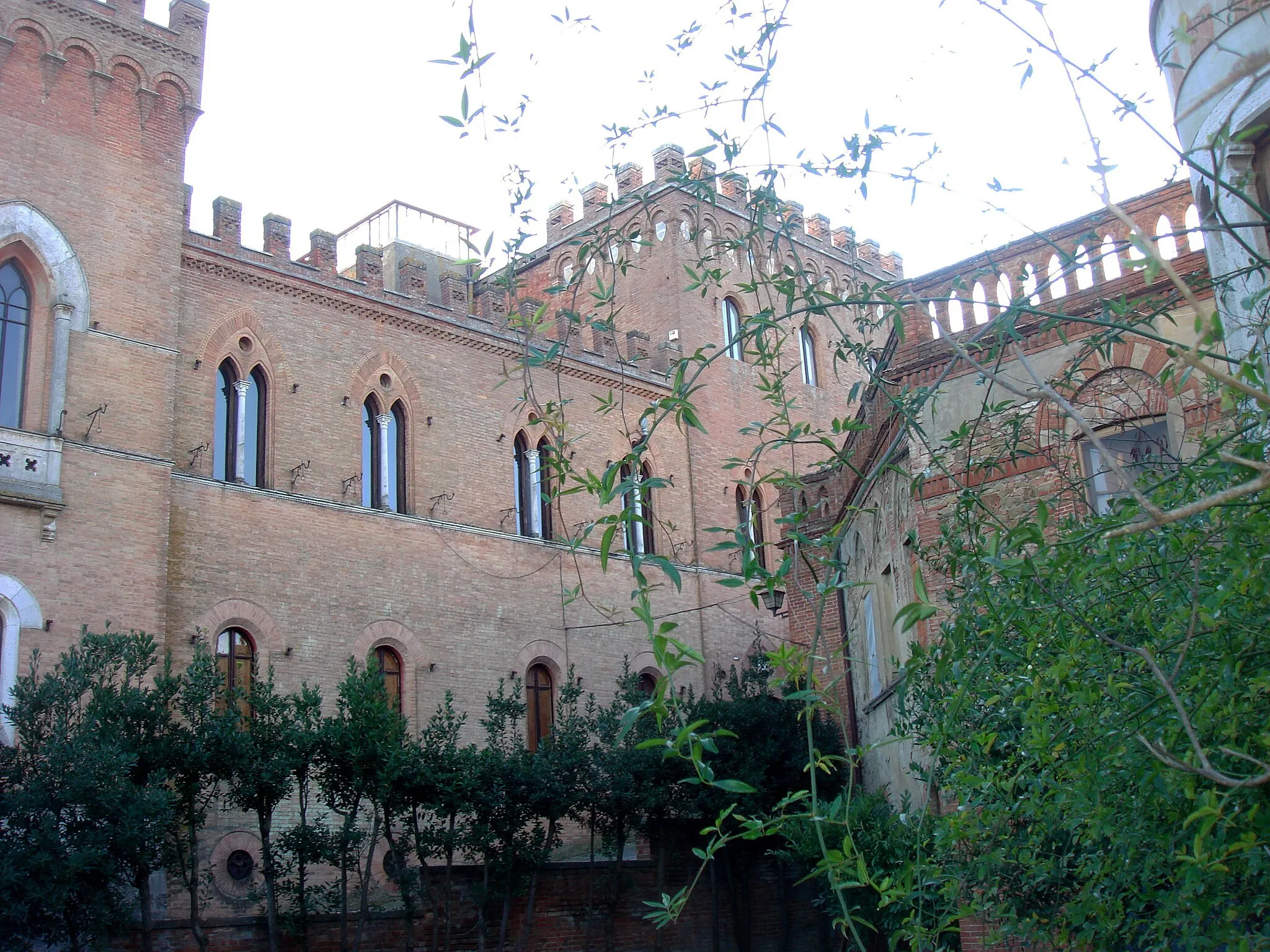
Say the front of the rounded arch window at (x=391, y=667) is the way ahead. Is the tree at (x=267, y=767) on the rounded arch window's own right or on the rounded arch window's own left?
on the rounded arch window's own right

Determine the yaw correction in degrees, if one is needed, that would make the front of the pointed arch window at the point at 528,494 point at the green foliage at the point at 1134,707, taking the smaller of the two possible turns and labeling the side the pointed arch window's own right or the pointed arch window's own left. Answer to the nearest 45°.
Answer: approximately 45° to the pointed arch window's own right

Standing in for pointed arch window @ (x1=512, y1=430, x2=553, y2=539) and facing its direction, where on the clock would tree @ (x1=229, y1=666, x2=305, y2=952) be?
The tree is roughly at 2 o'clock from the pointed arch window.

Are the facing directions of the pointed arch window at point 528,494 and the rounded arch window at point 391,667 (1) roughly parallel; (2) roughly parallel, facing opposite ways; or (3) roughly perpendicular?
roughly parallel

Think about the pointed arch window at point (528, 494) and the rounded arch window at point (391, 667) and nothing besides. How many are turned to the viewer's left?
0

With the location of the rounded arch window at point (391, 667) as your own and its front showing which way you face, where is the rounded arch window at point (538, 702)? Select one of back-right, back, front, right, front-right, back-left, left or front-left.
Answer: left

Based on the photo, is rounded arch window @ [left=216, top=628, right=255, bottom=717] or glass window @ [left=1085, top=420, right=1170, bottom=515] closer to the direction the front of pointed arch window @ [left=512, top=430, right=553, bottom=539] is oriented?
the glass window

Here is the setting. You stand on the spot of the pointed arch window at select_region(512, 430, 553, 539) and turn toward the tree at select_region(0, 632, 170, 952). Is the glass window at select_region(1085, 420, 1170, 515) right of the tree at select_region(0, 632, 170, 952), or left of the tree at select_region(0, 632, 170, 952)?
left

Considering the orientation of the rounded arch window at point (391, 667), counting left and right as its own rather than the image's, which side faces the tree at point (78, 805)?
right

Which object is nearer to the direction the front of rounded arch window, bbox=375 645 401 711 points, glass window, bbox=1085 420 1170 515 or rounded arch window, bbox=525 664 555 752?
the glass window
